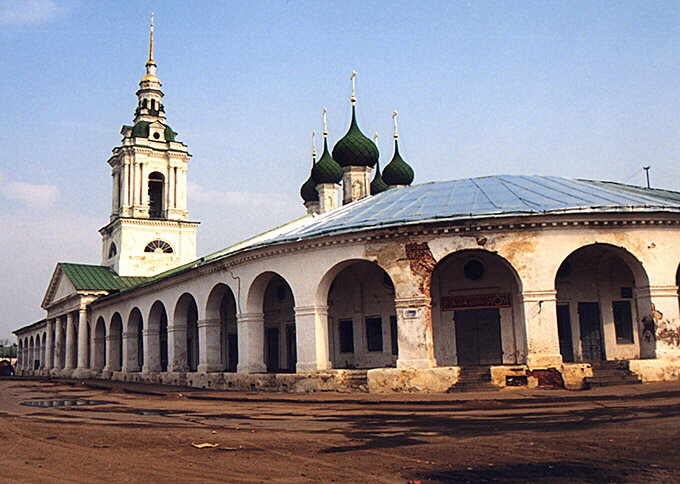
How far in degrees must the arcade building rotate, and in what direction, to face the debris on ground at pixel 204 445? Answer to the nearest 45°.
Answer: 0° — it already faces it

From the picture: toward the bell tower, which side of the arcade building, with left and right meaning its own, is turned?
right

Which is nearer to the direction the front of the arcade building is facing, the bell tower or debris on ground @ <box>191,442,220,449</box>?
the debris on ground
